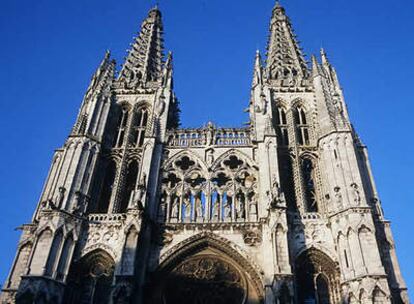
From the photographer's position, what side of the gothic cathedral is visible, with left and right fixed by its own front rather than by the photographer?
front
